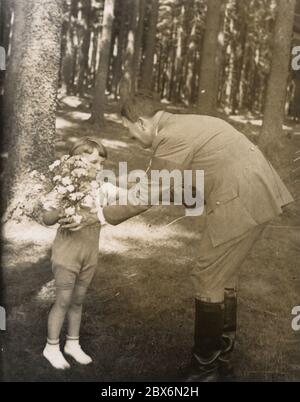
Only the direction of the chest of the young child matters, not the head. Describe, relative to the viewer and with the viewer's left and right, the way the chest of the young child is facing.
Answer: facing the viewer and to the right of the viewer

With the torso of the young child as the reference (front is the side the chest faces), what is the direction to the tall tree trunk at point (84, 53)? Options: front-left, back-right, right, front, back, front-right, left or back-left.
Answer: back-left

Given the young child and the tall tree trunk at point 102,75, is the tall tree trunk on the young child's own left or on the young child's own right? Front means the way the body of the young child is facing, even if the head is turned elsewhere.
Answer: on the young child's own left

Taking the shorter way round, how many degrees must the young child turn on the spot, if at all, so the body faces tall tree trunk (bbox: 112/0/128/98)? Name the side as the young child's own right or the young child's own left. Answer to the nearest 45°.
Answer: approximately 135° to the young child's own left

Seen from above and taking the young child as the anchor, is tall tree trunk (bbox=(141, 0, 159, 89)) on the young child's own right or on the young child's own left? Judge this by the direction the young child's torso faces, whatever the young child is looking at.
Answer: on the young child's own left

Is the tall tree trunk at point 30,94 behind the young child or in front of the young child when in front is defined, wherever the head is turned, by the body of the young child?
behind

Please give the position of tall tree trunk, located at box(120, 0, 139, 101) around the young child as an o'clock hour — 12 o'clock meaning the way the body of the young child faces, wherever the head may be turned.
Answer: The tall tree trunk is roughly at 8 o'clock from the young child.

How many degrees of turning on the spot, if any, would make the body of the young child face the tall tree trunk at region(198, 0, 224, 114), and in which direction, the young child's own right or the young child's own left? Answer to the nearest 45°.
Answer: approximately 90° to the young child's own left

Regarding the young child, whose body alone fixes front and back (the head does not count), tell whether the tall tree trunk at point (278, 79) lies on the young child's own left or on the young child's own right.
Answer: on the young child's own left
